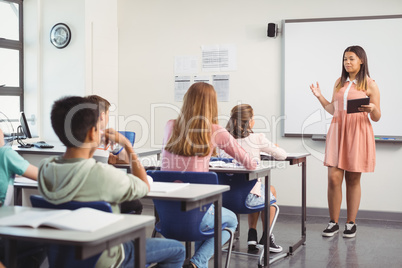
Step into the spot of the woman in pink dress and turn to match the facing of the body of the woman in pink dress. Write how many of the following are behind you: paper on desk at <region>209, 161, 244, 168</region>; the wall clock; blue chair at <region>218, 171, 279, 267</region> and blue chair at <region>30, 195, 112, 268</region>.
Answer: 0

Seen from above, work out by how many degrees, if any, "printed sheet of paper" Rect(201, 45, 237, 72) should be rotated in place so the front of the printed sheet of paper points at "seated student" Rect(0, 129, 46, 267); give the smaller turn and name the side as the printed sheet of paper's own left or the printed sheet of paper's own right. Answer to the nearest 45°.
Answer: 0° — it already faces them

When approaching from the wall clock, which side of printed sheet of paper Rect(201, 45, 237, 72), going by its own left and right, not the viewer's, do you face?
right

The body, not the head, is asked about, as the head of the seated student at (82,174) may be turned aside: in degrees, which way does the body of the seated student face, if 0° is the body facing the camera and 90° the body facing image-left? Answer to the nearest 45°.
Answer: approximately 225°

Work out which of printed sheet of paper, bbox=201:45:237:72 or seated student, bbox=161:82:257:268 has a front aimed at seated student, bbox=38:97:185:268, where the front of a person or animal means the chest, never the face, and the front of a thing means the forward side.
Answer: the printed sheet of paper

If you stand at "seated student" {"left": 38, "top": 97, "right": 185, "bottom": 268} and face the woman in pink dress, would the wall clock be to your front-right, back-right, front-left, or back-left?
front-left

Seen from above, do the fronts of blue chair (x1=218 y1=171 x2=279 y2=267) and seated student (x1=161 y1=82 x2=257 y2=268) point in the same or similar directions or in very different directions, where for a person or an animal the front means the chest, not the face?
same or similar directions

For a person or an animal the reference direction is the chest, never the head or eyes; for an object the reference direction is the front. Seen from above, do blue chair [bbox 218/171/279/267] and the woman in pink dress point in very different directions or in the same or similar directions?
very different directions

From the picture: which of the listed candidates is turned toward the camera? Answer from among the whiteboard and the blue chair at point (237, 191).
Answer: the whiteboard

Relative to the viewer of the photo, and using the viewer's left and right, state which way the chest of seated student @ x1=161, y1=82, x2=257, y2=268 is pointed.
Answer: facing away from the viewer and to the right of the viewer

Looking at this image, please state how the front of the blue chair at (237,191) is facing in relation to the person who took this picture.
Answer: facing away from the viewer and to the right of the viewer

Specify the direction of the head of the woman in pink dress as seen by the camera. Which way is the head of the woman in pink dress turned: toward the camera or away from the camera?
toward the camera

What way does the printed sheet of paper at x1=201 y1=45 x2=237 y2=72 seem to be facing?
toward the camera

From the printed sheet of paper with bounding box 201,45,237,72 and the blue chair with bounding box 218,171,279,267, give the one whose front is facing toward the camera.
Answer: the printed sheet of paper

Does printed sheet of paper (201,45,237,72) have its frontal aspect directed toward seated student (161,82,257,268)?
yes

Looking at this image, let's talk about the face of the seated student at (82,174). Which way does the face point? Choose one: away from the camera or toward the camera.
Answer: away from the camera

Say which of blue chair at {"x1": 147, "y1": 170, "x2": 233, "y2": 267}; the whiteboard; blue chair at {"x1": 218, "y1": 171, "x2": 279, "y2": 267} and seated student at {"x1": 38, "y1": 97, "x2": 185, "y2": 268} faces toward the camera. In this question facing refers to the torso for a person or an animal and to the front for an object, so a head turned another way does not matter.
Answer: the whiteboard
